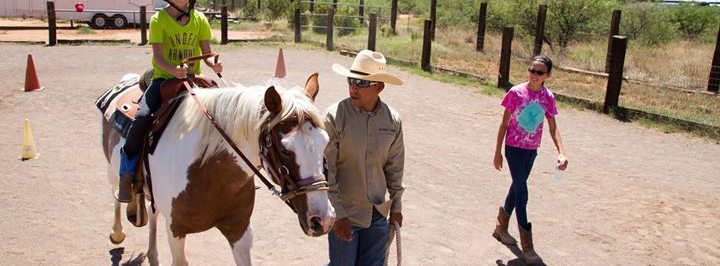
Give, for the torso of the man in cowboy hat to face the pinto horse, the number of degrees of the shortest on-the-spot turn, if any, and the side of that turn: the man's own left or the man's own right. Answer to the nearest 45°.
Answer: approximately 90° to the man's own right

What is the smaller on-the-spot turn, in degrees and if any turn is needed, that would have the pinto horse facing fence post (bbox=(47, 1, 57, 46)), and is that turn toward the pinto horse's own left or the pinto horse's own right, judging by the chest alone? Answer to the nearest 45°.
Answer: approximately 135° to the pinto horse's own left

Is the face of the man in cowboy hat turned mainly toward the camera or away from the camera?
toward the camera

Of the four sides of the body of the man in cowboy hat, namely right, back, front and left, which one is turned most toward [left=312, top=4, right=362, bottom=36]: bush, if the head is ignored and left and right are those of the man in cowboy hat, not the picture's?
back

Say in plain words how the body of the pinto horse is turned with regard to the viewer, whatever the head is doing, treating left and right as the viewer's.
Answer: facing the viewer and to the right of the viewer

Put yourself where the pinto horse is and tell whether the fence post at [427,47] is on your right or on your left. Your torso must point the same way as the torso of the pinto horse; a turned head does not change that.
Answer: on your left

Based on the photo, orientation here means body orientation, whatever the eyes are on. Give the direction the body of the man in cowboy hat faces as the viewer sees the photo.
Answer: toward the camera

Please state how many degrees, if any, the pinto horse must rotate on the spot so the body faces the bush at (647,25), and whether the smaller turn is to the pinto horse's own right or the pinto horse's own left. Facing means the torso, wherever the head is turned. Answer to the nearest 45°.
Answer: approximately 90° to the pinto horse's own left

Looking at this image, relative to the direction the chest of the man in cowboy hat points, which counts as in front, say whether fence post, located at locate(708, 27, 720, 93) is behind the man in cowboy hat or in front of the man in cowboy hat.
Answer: behind

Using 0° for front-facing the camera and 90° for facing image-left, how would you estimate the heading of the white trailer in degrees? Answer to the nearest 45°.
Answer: approximately 90°

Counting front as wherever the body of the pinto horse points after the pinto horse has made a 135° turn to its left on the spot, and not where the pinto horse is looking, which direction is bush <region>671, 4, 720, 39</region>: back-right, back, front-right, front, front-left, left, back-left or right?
front-right

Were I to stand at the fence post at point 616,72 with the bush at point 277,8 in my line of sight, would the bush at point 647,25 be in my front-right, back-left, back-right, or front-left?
front-right

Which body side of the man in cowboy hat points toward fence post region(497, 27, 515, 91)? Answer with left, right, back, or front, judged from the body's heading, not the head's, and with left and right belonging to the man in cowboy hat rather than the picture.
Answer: back

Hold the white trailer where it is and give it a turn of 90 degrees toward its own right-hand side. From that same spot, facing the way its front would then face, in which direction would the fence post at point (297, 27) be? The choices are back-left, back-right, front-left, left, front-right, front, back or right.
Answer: back-right
